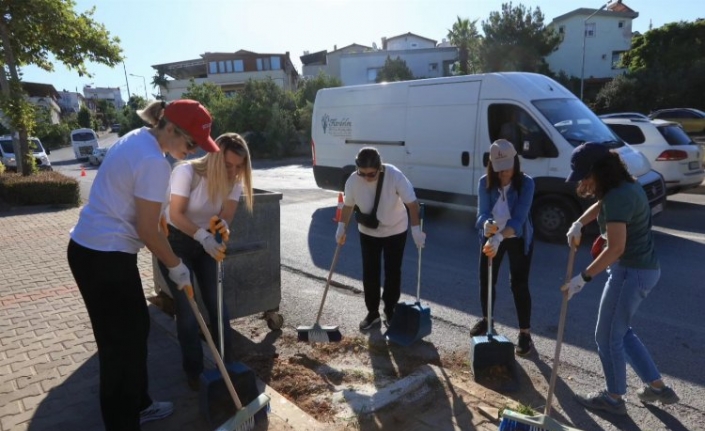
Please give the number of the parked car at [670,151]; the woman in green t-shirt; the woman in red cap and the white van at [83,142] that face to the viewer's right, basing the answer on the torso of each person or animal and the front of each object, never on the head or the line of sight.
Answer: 1

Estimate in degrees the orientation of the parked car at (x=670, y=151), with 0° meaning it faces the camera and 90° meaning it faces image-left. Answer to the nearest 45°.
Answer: approximately 135°

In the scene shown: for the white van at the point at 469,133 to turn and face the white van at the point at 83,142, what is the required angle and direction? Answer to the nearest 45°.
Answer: approximately 180°

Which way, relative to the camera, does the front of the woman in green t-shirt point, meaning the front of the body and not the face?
to the viewer's left

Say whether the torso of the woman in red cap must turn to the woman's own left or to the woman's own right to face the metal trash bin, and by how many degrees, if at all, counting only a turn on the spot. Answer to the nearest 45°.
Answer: approximately 45° to the woman's own left

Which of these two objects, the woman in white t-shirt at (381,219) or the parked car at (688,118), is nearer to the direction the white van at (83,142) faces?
the woman in white t-shirt

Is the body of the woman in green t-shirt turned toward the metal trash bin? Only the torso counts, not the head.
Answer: yes

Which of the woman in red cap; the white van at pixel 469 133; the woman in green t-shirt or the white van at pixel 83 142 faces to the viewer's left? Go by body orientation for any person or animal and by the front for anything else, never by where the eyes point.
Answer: the woman in green t-shirt

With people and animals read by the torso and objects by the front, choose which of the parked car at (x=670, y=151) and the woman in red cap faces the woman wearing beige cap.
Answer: the woman in red cap

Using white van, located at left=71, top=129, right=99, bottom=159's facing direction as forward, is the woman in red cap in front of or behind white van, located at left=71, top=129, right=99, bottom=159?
in front

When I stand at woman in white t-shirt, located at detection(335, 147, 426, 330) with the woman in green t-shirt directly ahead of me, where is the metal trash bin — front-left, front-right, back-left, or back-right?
back-right

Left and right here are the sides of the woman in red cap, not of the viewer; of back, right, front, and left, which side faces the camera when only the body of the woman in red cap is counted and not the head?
right

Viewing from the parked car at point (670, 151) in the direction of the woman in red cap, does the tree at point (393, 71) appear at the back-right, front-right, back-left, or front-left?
back-right

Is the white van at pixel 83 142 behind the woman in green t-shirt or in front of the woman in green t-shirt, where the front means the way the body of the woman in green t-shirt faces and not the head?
in front
